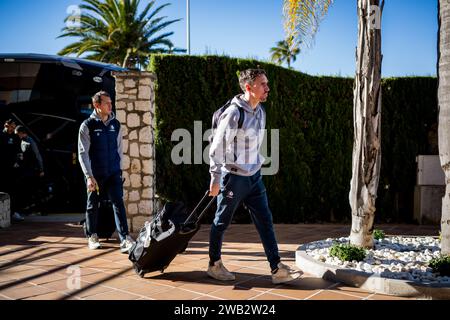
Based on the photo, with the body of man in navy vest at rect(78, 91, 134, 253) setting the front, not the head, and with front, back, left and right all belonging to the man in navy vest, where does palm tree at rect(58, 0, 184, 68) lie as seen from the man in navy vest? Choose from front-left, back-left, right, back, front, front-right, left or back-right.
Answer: back-left

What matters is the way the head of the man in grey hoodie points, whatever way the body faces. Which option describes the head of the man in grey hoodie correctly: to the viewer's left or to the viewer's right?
to the viewer's right

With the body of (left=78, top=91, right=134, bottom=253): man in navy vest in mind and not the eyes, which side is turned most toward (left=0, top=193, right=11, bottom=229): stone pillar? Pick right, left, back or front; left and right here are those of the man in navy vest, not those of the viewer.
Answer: back

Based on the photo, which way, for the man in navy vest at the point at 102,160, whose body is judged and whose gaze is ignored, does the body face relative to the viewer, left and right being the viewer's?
facing the viewer and to the right of the viewer

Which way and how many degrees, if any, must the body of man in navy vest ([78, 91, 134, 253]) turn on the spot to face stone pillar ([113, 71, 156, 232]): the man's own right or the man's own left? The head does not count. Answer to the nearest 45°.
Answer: approximately 135° to the man's own left

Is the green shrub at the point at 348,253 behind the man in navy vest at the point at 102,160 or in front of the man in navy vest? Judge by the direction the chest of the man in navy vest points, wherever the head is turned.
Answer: in front
